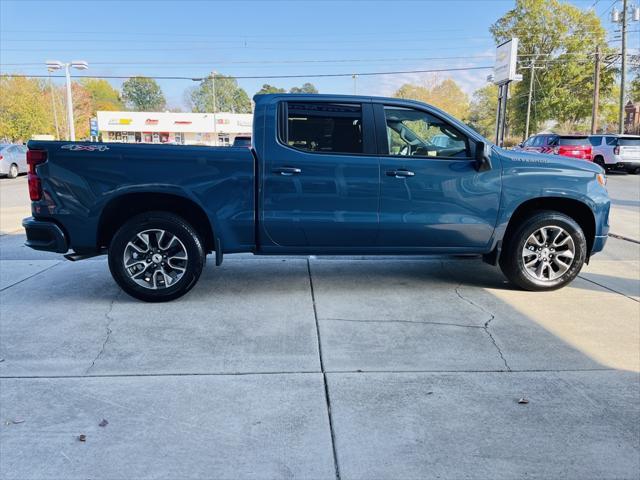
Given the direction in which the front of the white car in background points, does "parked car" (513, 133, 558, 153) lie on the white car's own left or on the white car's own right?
on the white car's own left

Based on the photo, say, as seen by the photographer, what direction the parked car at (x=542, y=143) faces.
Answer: facing away from the viewer and to the left of the viewer

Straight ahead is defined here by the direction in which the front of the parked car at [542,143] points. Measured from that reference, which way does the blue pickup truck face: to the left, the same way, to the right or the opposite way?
to the right

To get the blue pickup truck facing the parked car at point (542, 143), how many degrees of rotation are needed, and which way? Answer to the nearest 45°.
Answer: approximately 45° to its left

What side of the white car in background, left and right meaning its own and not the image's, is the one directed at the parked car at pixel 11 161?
left

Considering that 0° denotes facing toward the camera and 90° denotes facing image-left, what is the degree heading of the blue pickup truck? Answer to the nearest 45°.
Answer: approximately 270°

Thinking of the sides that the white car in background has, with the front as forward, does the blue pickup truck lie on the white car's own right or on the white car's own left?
on the white car's own left

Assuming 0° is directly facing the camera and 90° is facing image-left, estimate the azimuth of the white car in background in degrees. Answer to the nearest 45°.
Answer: approximately 135°

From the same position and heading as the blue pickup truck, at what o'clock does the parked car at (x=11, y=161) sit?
The parked car is roughly at 8 o'clock from the blue pickup truck.

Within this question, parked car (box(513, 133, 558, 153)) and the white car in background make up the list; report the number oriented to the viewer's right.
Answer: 0

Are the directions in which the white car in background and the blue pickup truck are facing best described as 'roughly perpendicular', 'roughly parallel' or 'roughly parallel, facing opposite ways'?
roughly perpendicular

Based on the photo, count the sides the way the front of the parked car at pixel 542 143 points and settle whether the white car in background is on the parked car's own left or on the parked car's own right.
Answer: on the parked car's own right

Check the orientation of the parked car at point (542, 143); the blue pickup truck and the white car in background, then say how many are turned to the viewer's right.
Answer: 1
